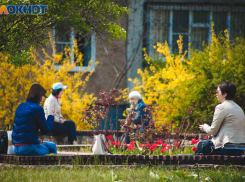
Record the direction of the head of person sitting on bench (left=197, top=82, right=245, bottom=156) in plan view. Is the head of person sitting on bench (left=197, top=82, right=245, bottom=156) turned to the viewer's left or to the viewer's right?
to the viewer's left

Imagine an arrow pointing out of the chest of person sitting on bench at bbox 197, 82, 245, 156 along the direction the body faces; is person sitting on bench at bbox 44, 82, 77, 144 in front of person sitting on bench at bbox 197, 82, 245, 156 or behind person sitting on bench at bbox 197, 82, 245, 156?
in front

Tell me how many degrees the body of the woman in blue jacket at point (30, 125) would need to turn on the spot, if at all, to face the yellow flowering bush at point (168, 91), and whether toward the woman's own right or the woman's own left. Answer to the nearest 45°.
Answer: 0° — they already face it

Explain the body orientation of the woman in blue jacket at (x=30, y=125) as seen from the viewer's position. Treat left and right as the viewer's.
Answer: facing away from the viewer and to the right of the viewer

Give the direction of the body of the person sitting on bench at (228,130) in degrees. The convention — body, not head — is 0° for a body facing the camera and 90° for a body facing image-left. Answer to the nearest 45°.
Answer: approximately 135°

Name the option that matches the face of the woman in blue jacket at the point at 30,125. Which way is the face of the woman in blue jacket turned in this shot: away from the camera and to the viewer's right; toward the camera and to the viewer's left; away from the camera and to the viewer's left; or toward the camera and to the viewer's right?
away from the camera and to the viewer's right
